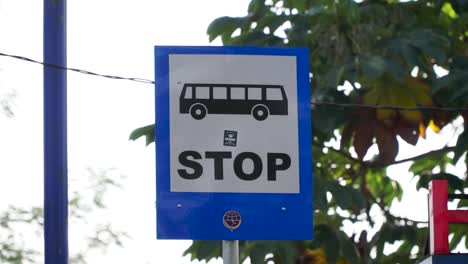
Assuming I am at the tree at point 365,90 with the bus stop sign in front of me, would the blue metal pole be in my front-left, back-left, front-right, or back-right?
front-right

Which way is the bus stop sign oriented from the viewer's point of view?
toward the camera

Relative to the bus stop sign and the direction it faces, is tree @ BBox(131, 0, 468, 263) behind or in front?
behind

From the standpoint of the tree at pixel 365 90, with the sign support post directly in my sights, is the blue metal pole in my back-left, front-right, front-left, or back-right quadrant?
front-right
